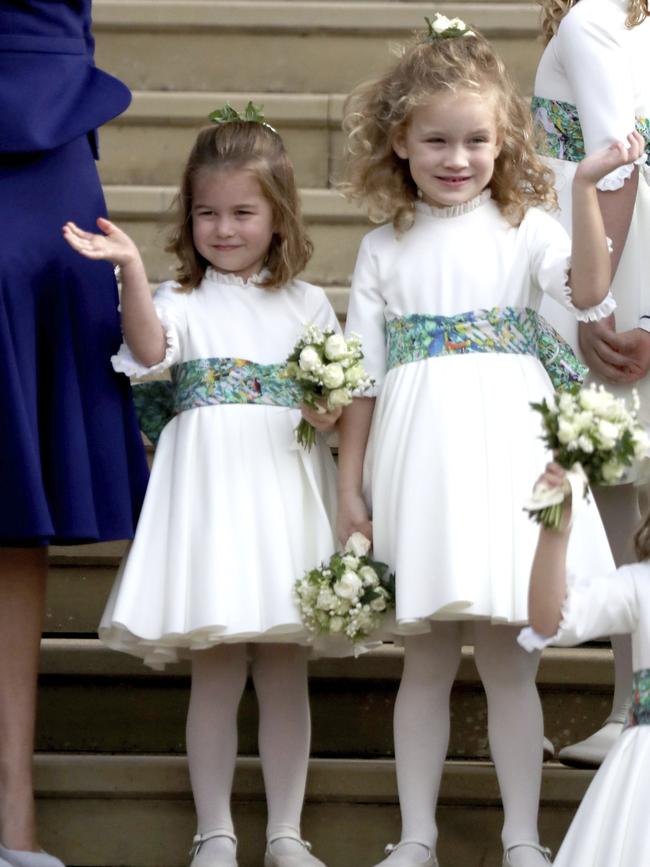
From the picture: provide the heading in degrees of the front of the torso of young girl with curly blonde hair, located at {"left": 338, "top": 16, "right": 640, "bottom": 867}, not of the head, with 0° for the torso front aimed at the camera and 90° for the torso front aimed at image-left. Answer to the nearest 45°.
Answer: approximately 0°

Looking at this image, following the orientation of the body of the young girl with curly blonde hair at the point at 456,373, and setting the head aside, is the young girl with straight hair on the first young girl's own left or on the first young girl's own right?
on the first young girl's own right

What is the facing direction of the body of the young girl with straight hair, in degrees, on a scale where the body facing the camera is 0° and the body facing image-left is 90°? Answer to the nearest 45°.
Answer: approximately 0°

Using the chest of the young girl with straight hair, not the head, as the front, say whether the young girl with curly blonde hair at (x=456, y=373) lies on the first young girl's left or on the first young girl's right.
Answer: on the first young girl's left

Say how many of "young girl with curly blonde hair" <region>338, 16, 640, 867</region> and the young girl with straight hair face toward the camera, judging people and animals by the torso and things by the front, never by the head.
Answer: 2
